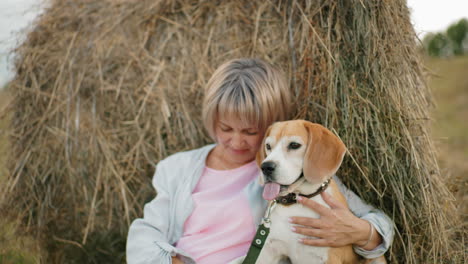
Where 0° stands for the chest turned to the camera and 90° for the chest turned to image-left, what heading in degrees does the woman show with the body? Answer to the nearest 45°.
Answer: approximately 0°

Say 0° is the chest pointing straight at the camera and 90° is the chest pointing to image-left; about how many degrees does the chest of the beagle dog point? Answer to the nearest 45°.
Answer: approximately 45°
